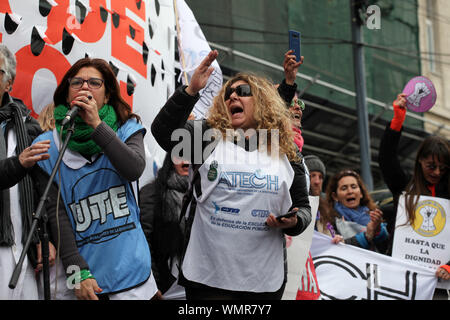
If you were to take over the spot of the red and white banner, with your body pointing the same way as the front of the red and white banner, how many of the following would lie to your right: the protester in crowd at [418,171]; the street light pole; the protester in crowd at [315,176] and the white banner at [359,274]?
0

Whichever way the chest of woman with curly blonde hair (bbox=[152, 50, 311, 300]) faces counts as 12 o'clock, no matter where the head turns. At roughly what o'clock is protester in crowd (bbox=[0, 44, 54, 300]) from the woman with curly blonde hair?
The protester in crowd is roughly at 3 o'clock from the woman with curly blonde hair.

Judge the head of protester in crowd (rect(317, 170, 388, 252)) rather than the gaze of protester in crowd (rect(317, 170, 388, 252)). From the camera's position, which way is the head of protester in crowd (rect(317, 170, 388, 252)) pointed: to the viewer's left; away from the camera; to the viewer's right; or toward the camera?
toward the camera

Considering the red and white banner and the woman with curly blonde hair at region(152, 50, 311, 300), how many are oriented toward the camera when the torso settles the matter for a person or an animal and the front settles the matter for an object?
2

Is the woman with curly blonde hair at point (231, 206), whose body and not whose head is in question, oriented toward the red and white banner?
no

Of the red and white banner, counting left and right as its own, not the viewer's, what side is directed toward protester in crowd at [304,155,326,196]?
left

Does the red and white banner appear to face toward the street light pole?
no

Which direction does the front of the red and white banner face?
toward the camera

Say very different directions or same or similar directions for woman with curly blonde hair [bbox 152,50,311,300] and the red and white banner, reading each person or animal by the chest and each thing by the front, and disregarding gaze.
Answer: same or similar directions

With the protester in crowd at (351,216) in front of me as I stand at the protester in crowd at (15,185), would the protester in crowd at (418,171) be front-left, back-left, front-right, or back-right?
front-right

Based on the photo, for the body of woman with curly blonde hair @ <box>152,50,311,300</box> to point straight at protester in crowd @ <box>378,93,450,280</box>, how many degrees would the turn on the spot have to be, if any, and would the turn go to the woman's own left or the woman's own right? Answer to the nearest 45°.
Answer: approximately 135° to the woman's own left

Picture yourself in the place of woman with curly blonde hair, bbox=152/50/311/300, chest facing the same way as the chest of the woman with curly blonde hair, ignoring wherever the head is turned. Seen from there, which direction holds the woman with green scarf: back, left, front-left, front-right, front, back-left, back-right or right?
right

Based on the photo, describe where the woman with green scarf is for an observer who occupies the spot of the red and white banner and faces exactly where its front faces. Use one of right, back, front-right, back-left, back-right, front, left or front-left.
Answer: front

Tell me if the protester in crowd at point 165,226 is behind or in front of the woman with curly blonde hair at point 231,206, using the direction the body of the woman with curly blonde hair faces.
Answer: behind

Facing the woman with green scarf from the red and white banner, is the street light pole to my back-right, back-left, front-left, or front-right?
back-left

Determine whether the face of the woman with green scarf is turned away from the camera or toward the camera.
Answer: toward the camera

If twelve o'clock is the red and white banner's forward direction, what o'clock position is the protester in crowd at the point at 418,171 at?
The protester in crowd is roughly at 9 o'clock from the red and white banner.

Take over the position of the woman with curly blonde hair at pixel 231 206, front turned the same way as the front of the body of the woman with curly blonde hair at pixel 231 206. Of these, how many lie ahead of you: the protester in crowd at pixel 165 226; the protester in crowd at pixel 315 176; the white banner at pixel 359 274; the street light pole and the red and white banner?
0
